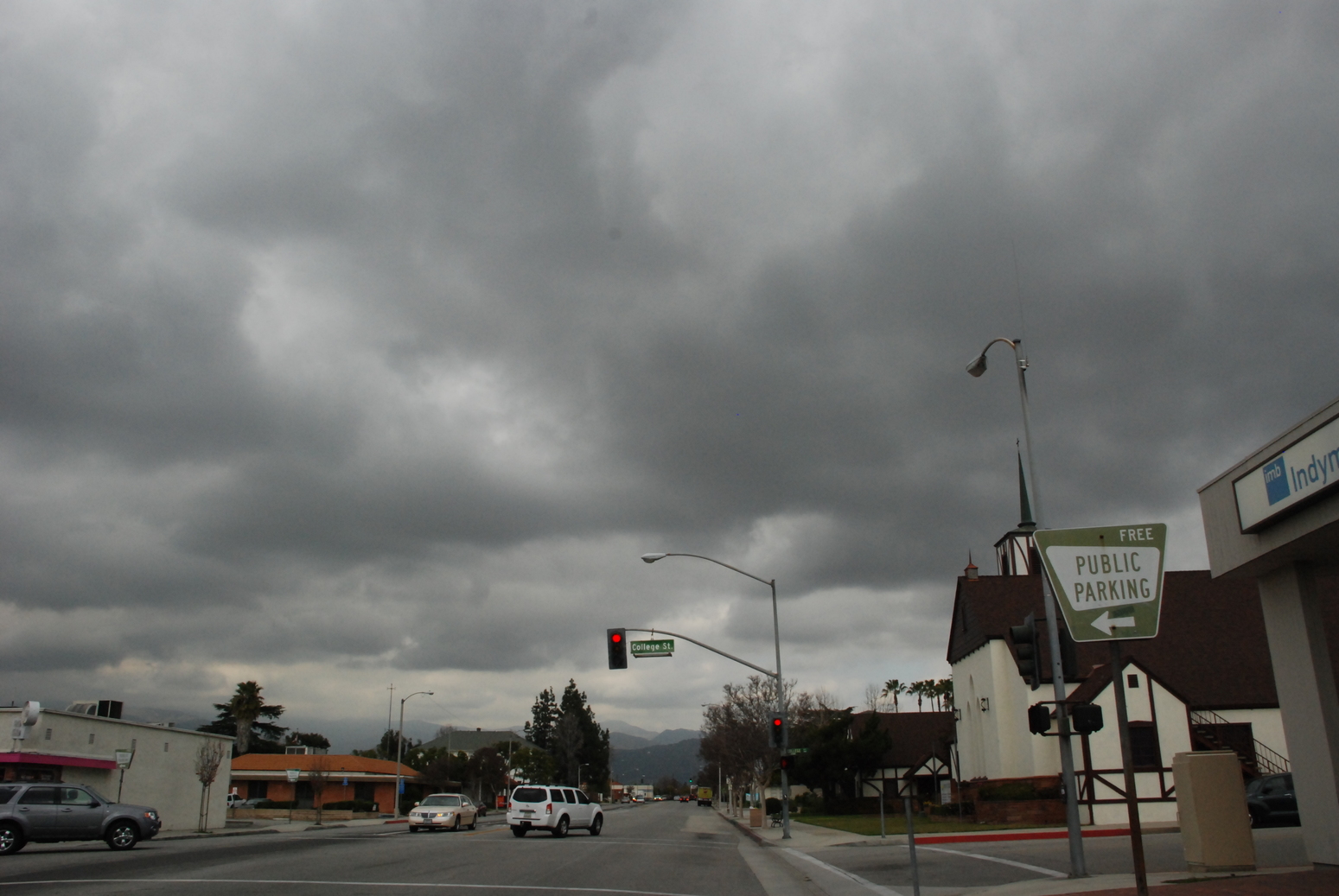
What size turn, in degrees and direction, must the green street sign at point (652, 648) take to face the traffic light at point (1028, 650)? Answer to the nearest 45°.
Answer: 0° — it already faces it

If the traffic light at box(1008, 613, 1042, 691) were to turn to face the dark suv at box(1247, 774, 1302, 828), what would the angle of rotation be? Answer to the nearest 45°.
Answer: approximately 90° to its right

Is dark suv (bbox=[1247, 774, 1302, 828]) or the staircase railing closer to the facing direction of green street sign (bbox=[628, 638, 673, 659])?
the dark suv

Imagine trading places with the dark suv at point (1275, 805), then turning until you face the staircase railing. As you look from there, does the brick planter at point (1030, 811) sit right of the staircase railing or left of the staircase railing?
left

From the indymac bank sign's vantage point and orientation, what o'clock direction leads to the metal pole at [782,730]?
The metal pole is roughly at 3 o'clock from the indymac bank sign.

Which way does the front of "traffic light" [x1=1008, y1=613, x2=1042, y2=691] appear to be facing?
to the viewer's left

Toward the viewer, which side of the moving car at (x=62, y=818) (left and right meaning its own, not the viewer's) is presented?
right

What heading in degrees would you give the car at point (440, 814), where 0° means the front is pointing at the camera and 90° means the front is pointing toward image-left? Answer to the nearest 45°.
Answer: approximately 45°

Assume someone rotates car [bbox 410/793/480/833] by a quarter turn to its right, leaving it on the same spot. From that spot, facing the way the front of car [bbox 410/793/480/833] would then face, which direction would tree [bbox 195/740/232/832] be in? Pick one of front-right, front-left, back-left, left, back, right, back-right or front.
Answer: front

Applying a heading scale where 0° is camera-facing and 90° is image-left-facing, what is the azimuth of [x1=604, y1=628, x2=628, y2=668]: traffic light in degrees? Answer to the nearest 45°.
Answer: approximately 0°

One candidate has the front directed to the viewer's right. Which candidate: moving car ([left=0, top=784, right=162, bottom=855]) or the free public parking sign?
the moving car
